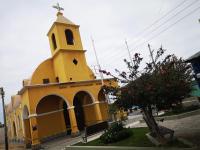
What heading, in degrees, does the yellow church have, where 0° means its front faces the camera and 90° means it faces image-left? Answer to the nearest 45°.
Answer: approximately 315°

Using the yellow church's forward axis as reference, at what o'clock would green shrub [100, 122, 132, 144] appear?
The green shrub is roughly at 1 o'clock from the yellow church.
